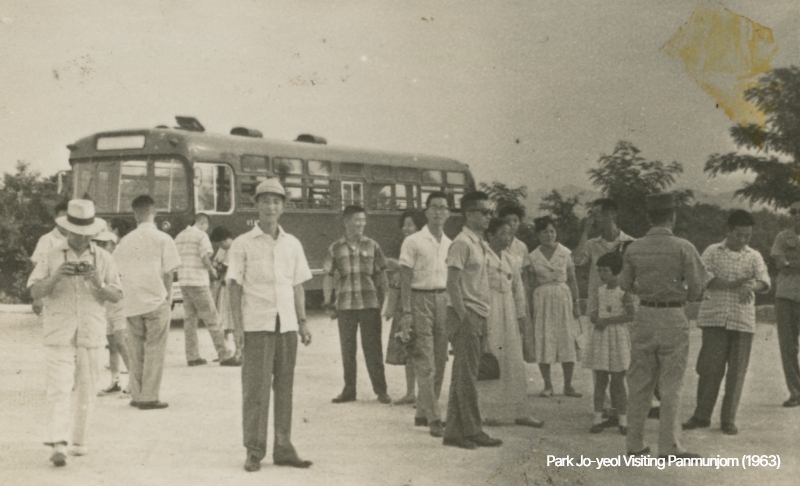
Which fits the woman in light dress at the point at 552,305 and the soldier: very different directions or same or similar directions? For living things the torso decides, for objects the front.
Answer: very different directions

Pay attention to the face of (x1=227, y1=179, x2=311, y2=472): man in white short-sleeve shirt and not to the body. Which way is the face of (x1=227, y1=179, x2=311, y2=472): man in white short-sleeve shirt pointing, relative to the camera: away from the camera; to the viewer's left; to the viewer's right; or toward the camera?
toward the camera

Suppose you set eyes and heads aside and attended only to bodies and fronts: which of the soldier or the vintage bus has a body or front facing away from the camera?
the soldier

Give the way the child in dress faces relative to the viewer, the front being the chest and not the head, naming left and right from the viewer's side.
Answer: facing the viewer and to the left of the viewer

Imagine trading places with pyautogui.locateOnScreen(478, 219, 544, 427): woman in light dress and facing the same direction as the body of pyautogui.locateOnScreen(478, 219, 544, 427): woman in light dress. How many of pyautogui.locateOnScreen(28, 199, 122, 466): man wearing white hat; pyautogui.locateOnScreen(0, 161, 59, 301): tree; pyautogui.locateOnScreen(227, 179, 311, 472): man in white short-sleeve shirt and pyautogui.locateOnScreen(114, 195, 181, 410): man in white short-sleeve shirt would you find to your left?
0

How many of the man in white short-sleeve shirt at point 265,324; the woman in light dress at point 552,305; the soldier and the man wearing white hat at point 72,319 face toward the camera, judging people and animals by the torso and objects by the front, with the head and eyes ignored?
3

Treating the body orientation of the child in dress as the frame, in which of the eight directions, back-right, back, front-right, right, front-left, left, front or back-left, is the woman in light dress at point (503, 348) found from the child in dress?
front-right

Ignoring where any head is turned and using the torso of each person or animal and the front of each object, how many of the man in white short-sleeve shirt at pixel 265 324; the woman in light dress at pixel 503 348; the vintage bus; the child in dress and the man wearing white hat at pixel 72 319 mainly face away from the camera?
0

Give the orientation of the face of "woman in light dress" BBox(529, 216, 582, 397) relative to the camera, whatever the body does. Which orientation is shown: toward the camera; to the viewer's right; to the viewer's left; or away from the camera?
toward the camera

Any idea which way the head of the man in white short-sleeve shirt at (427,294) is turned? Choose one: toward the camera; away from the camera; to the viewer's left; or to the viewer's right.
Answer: toward the camera

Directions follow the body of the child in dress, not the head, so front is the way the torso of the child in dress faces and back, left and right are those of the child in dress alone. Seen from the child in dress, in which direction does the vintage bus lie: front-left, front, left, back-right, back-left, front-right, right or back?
right

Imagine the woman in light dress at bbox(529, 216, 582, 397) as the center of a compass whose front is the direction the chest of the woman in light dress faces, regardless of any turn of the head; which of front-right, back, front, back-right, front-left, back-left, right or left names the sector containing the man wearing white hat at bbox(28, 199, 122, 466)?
front-right

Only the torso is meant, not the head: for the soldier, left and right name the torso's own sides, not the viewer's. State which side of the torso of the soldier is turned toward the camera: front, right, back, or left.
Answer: back

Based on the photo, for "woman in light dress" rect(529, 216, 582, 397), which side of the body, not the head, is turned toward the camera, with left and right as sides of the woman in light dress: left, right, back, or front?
front

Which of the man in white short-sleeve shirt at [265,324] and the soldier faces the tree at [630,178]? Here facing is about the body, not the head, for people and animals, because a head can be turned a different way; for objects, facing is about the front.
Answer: the soldier

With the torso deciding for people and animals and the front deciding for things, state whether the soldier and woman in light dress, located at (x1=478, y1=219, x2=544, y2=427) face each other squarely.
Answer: no

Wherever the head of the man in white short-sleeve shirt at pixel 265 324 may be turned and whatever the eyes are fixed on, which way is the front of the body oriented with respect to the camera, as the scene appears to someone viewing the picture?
toward the camera

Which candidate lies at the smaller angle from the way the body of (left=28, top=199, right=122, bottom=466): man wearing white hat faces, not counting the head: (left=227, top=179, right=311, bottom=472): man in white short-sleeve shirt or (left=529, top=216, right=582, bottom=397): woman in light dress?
the man in white short-sleeve shirt

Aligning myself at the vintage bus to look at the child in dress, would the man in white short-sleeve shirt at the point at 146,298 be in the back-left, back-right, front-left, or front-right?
front-right

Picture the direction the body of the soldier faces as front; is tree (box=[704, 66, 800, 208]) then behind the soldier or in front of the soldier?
in front
